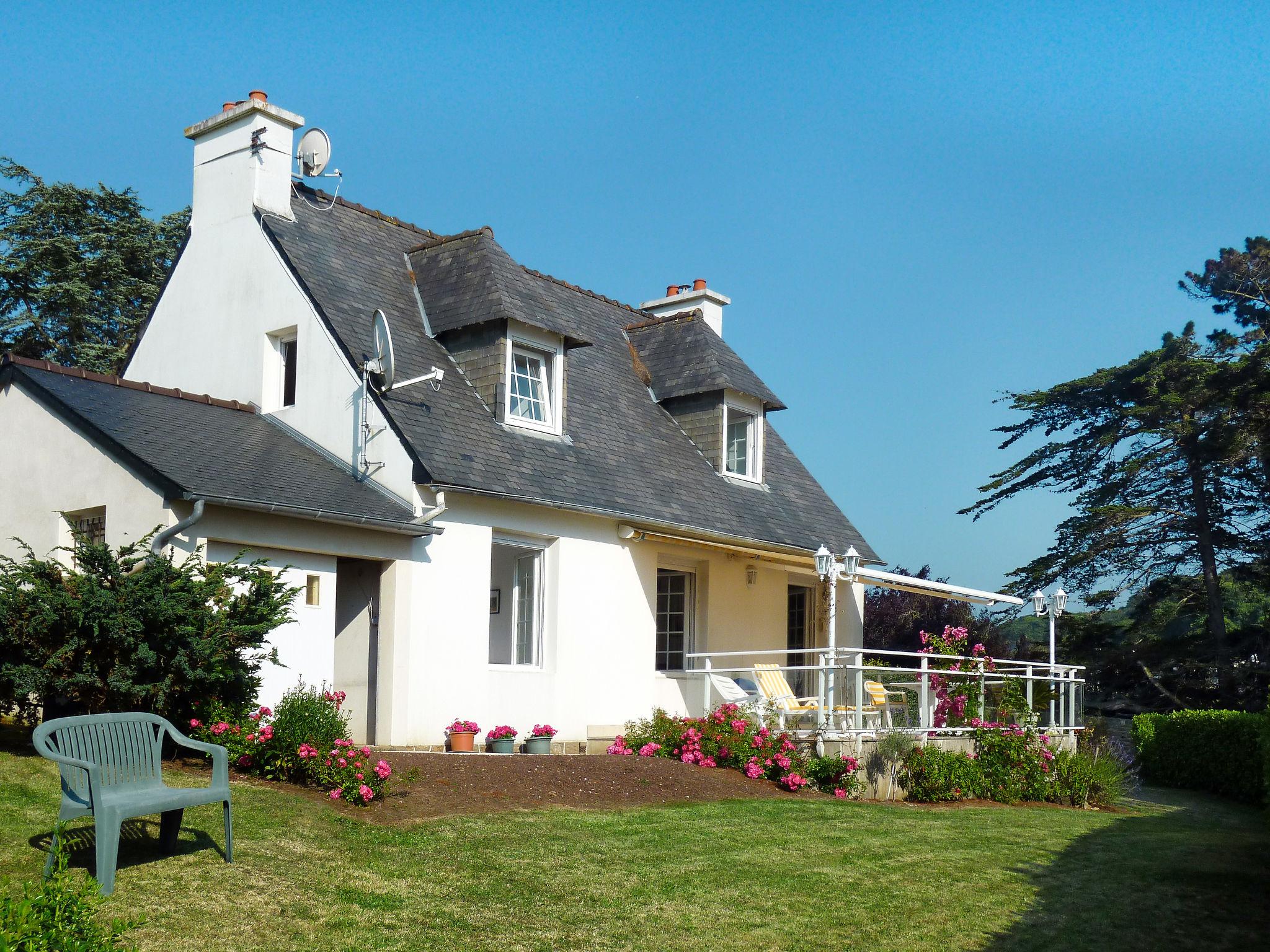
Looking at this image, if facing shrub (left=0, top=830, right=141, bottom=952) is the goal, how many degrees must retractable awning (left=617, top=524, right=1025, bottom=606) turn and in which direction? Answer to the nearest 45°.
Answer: approximately 45° to its right

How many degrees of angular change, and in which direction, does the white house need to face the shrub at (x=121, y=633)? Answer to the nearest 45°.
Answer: approximately 45° to its right

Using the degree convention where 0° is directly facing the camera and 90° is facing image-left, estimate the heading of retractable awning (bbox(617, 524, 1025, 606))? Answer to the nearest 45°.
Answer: approximately 315°

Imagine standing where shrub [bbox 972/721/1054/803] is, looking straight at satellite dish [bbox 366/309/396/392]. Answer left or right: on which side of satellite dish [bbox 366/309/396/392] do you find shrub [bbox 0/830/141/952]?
left

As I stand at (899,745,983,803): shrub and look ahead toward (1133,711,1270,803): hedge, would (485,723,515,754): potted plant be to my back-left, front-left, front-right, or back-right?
back-left

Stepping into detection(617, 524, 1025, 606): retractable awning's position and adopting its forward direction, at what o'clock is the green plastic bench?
The green plastic bench is roughly at 2 o'clock from the retractable awning.

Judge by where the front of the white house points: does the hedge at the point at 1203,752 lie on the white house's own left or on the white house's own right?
on the white house's own left

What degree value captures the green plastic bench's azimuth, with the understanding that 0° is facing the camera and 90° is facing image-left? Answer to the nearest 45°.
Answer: approximately 315°
